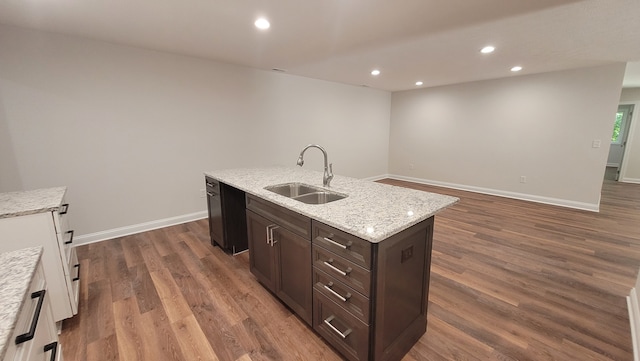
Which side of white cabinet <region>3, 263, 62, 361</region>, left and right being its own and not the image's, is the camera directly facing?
right

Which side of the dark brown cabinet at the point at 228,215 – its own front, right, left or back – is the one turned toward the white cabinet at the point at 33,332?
front

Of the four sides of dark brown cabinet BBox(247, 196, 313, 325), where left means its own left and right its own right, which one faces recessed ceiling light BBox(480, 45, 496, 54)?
back

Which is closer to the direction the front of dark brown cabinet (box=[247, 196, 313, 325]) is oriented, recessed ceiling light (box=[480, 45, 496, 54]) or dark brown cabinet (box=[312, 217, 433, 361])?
the dark brown cabinet

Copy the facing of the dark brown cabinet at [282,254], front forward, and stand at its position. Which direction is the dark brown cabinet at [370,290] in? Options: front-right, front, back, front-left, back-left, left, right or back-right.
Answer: left

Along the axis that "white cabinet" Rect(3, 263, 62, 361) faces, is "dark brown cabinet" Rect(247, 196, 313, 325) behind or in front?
in front

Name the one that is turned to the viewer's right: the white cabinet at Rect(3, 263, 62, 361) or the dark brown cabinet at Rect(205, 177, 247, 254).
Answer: the white cabinet

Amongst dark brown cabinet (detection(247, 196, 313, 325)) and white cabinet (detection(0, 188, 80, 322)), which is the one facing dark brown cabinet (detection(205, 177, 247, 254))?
the white cabinet

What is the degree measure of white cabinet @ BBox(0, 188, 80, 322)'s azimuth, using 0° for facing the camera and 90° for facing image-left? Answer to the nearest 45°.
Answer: approximately 270°

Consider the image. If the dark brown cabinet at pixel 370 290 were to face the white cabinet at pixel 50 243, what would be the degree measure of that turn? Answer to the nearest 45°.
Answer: approximately 45° to its right

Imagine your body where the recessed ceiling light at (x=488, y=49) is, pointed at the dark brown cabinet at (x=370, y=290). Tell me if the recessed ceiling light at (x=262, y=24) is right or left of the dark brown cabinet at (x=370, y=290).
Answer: right

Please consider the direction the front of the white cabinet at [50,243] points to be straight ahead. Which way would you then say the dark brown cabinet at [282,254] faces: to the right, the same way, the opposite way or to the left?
the opposite way
